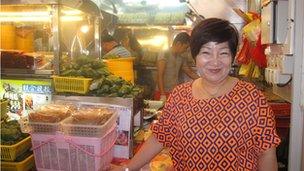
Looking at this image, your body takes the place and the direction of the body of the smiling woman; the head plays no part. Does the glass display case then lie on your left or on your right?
on your right

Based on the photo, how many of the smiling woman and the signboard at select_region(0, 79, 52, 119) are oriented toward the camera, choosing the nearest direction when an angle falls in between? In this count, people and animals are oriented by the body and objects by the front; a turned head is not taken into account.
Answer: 2

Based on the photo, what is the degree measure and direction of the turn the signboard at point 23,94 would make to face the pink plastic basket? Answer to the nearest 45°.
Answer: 0° — it already faces it

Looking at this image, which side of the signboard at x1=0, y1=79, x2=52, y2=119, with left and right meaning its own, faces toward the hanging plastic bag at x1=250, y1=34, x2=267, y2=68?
left

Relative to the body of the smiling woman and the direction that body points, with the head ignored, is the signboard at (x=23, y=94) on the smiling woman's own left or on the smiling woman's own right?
on the smiling woman's own right

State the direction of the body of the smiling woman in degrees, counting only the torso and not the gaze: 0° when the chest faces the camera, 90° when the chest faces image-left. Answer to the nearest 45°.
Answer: approximately 0°

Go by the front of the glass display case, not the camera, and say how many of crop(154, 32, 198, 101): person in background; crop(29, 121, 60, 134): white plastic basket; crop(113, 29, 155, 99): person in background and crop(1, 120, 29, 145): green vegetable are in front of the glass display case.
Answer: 2

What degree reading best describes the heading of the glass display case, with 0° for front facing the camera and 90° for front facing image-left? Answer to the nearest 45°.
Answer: approximately 0°

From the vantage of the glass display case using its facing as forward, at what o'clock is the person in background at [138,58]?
The person in background is roughly at 7 o'clock from the glass display case.

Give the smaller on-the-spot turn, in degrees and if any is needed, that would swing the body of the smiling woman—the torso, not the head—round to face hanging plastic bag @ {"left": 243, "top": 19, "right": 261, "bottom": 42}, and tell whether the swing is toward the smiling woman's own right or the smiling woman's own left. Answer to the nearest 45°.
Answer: approximately 180°
